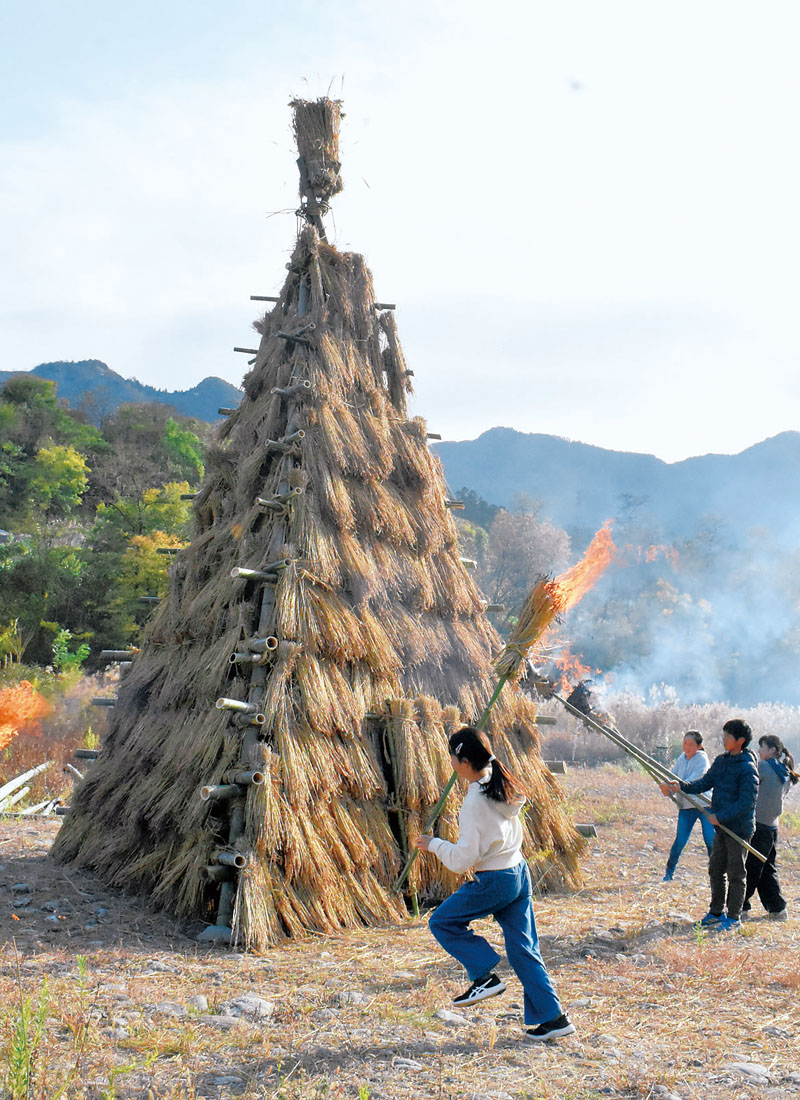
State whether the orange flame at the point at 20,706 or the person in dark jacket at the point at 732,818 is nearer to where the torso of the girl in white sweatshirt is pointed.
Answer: the orange flame

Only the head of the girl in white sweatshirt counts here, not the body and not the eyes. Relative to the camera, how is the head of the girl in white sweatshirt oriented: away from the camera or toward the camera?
away from the camera

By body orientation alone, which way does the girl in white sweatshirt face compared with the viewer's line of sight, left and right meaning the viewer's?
facing to the left of the viewer

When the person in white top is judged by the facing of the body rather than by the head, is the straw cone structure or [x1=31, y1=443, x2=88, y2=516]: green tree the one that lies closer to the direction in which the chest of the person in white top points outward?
the straw cone structure

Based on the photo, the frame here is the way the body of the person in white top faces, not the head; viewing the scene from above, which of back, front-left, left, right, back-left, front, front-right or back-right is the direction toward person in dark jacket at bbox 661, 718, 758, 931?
front-left

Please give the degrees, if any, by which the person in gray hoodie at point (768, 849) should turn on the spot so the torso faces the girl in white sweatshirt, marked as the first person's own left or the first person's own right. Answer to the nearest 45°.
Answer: approximately 90° to the first person's own left

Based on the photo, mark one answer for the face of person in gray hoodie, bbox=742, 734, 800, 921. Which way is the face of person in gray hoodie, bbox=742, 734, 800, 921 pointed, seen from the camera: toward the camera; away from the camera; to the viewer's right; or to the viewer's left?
to the viewer's left

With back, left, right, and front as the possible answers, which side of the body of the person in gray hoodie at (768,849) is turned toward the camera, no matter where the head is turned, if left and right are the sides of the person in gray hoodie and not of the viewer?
left
